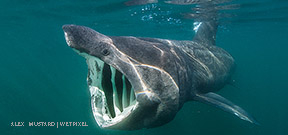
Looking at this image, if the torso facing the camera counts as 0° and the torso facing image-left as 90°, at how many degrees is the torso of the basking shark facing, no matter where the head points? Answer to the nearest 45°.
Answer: approximately 45°
